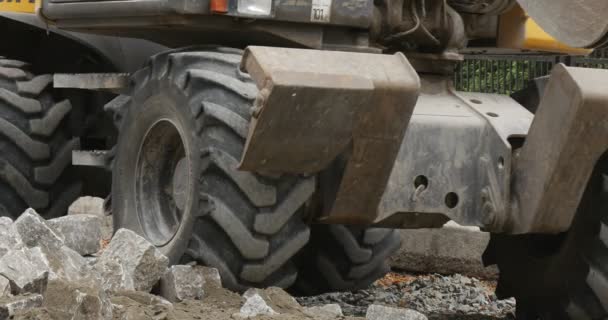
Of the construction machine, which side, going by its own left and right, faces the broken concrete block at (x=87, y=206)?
back

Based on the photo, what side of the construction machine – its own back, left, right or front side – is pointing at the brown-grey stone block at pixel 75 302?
right

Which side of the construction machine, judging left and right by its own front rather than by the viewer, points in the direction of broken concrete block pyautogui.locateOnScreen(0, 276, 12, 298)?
right

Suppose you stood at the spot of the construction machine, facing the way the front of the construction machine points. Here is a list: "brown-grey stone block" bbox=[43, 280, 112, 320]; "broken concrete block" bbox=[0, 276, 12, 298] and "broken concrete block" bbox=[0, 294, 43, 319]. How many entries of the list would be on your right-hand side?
3

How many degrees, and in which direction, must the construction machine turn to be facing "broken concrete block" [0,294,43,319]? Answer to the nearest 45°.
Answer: approximately 90° to its right

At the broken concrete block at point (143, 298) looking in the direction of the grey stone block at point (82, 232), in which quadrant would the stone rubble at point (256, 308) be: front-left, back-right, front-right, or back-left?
back-right
